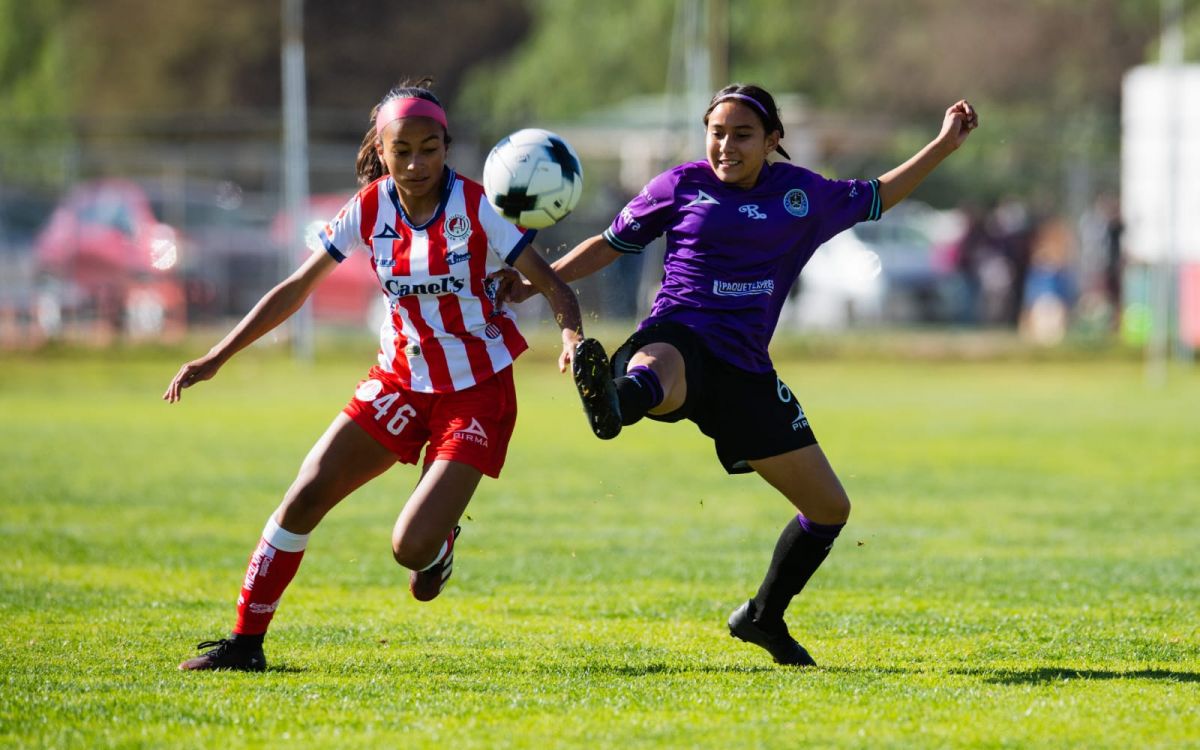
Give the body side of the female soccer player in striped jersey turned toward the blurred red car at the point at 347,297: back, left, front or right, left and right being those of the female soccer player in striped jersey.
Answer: back

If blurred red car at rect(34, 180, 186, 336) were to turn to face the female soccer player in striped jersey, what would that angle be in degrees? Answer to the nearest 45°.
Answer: approximately 45° to its right

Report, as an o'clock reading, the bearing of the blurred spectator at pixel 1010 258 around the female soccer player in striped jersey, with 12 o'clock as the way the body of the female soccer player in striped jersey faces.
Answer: The blurred spectator is roughly at 7 o'clock from the female soccer player in striped jersey.

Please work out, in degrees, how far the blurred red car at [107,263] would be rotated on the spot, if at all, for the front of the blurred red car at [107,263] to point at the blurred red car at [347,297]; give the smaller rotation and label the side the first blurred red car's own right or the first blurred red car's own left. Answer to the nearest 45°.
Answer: approximately 45° to the first blurred red car's own left

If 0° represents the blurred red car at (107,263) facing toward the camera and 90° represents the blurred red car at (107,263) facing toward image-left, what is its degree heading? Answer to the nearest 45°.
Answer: approximately 315°
